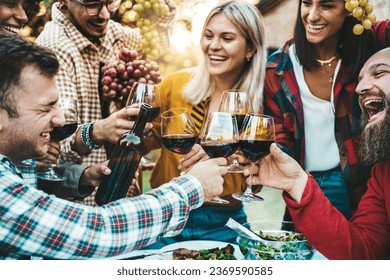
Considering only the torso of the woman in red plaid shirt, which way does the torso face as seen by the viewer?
toward the camera

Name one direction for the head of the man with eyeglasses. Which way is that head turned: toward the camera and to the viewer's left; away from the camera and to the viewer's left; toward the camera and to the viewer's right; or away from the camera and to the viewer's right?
toward the camera and to the viewer's right

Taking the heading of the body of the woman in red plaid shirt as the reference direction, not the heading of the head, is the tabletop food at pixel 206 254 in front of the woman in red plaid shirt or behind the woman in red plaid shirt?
in front

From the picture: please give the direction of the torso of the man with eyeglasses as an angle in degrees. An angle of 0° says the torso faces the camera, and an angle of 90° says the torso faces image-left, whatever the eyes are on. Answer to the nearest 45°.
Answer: approximately 315°

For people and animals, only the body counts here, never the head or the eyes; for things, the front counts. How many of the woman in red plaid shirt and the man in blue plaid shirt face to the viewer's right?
1

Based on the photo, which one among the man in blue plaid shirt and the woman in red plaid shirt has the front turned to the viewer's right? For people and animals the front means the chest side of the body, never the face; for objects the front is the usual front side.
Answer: the man in blue plaid shirt

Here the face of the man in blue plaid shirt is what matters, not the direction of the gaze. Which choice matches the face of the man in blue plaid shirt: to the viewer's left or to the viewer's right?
to the viewer's right

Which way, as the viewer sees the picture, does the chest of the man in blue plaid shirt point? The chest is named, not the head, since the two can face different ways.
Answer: to the viewer's right

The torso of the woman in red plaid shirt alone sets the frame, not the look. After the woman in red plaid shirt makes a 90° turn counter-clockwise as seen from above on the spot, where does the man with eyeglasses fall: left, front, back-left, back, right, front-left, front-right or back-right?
back

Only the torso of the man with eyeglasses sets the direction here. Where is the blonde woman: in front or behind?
in front

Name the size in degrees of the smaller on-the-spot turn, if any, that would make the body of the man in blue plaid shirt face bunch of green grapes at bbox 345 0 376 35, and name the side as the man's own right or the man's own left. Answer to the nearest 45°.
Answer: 0° — they already face it
